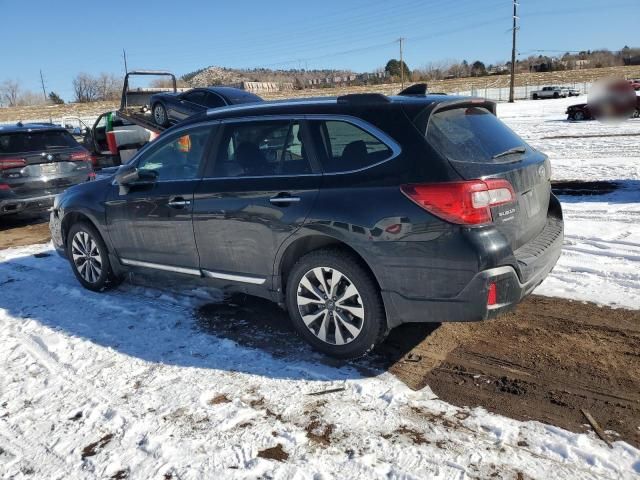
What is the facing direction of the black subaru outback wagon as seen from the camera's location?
facing away from the viewer and to the left of the viewer

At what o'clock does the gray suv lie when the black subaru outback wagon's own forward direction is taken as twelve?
The gray suv is roughly at 12 o'clock from the black subaru outback wagon.
